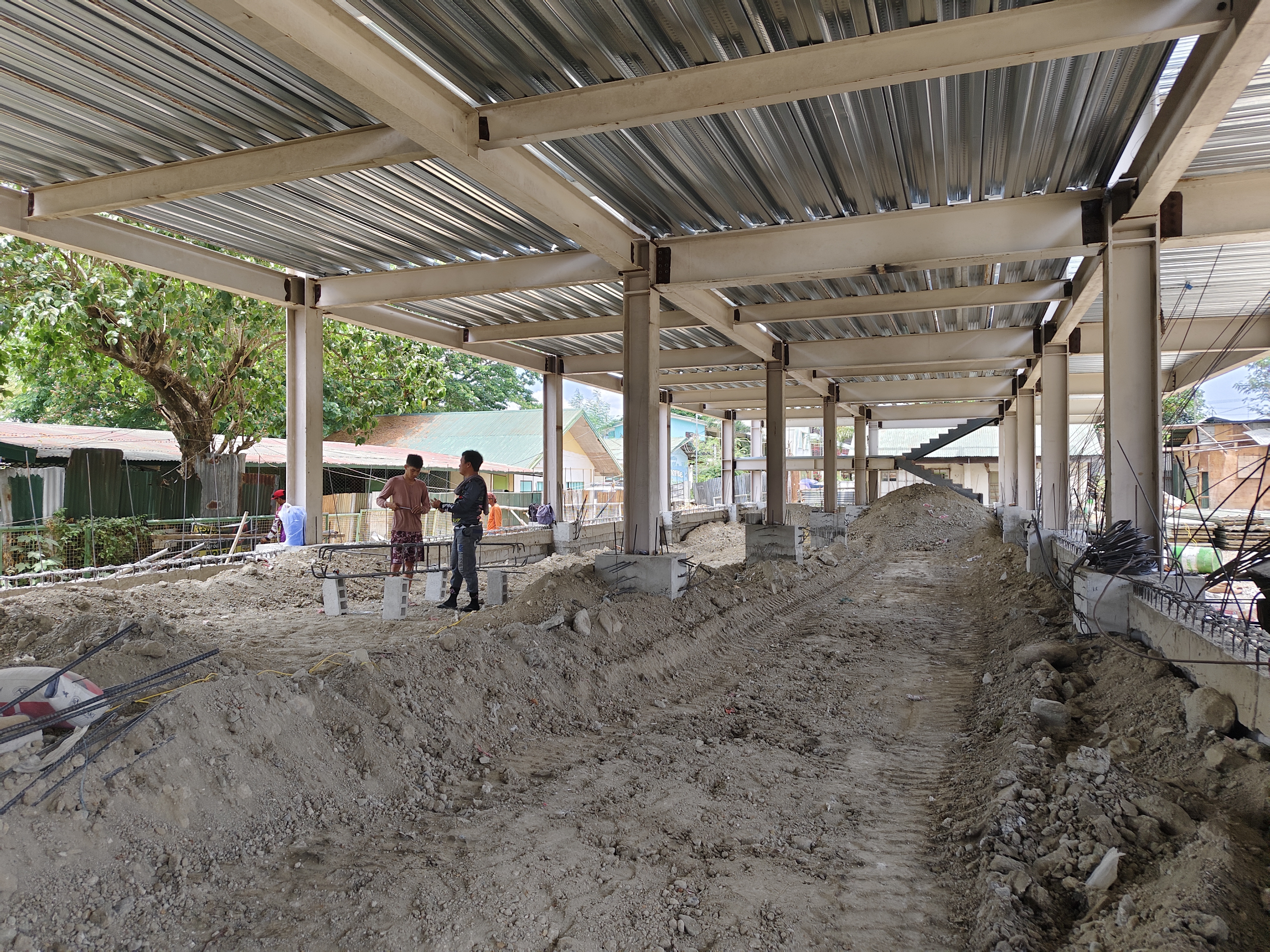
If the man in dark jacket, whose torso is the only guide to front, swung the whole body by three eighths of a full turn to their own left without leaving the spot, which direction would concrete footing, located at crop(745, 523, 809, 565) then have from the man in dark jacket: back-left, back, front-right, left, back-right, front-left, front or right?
left

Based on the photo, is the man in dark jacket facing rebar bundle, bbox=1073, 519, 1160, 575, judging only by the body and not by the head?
no

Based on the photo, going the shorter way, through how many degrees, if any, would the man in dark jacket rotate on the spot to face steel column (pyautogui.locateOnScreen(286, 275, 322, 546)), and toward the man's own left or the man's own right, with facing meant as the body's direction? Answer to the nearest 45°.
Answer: approximately 45° to the man's own right

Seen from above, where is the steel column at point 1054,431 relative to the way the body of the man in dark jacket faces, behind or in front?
behind

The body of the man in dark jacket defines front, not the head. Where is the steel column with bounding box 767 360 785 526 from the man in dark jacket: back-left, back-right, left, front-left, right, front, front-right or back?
back-right

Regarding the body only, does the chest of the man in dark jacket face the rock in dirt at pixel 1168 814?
no

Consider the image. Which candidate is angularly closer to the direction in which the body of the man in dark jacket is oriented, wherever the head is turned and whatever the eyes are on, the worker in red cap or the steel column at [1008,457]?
the worker in red cap

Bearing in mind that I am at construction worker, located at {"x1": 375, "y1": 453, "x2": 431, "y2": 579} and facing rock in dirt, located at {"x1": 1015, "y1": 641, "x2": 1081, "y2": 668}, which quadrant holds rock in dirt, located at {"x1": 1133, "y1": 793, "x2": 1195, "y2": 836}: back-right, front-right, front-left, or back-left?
front-right

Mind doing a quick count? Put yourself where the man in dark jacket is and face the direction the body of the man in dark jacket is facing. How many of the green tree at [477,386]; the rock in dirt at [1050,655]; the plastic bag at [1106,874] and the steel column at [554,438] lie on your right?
2

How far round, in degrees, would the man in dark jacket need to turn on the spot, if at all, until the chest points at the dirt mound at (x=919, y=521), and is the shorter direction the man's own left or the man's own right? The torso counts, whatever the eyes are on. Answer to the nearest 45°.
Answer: approximately 135° to the man's own right

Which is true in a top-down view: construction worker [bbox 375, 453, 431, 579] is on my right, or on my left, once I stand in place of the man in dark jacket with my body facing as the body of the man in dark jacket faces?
on my right

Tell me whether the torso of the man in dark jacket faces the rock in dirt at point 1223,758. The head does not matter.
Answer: no

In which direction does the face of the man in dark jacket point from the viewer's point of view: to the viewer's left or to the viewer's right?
to the viewer's left

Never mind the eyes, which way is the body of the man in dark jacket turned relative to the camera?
to the viewer's left

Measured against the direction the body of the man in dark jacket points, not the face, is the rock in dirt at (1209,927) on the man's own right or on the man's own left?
on the man's own left

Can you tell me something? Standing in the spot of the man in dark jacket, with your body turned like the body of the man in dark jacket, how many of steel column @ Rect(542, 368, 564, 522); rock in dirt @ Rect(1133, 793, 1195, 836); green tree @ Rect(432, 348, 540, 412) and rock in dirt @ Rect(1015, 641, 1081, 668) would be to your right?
2

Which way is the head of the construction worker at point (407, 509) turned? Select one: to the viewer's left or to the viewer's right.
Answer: to the viewer's right
